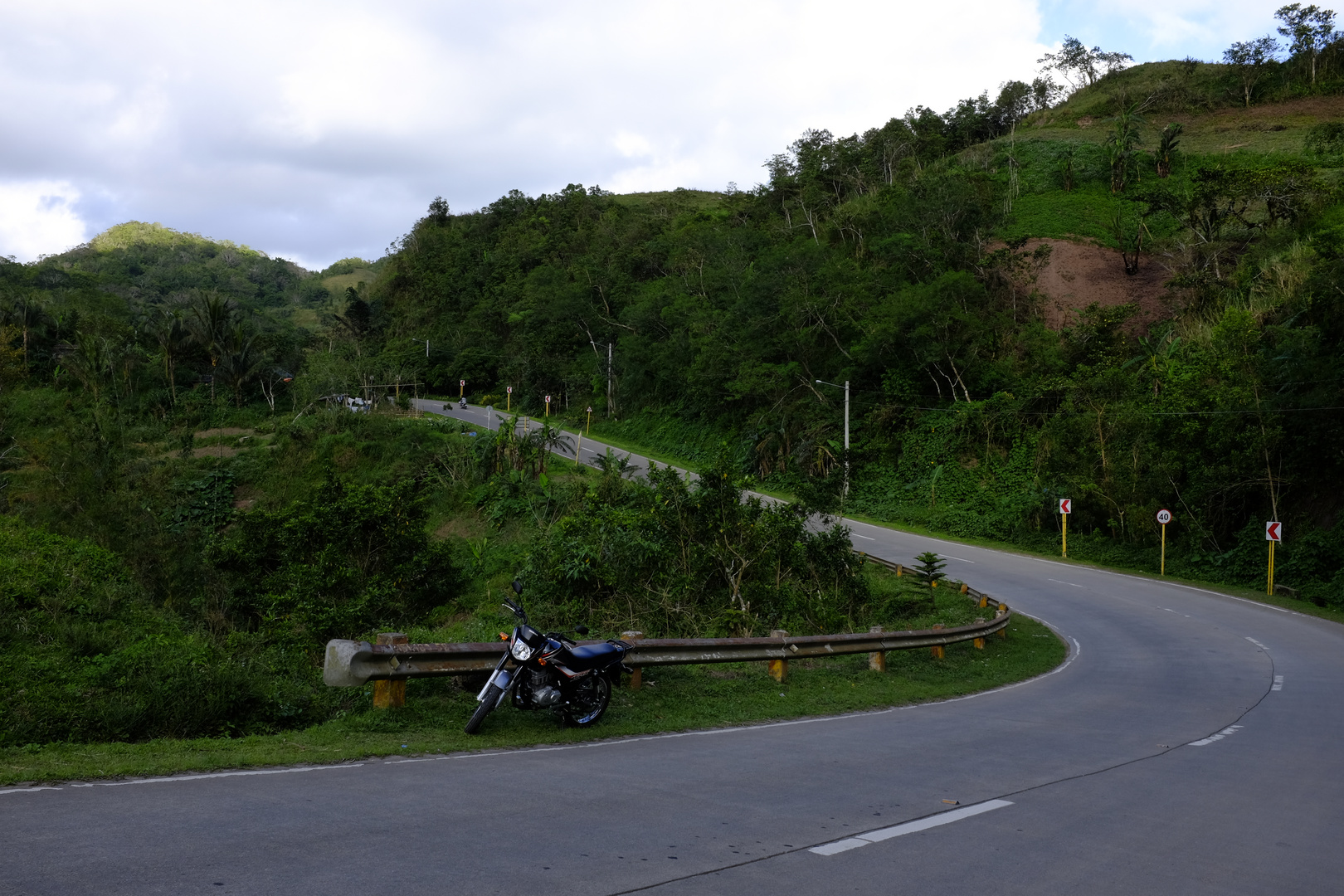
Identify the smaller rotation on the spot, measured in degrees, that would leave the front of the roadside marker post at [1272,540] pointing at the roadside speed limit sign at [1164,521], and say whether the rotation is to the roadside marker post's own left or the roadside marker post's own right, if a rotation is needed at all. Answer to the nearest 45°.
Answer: approximately 135° to the roadside marker post's own right

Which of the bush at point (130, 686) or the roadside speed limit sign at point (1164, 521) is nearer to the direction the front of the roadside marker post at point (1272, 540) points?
the bush

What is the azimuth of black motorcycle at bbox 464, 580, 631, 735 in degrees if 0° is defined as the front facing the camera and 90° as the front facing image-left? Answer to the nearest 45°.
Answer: approximately 45°

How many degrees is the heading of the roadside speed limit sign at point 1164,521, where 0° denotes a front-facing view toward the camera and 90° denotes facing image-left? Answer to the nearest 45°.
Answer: approximately 0°

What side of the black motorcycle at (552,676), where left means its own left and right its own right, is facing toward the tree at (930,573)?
back

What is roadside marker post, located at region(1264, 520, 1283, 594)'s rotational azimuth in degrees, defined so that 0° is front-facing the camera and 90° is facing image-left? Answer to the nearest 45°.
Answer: approximately 0°

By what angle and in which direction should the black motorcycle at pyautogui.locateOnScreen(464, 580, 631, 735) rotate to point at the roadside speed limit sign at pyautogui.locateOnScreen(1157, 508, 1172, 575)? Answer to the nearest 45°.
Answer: approximately 180°

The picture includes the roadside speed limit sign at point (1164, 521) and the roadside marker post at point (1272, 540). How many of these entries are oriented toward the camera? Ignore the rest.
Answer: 2

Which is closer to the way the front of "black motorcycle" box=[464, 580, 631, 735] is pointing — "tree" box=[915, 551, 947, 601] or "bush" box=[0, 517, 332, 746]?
the bush

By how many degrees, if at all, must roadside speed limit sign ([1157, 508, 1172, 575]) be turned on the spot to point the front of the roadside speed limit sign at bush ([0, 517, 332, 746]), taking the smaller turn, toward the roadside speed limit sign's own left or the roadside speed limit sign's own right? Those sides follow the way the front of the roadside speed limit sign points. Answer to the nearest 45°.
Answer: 0° — it already faces it
